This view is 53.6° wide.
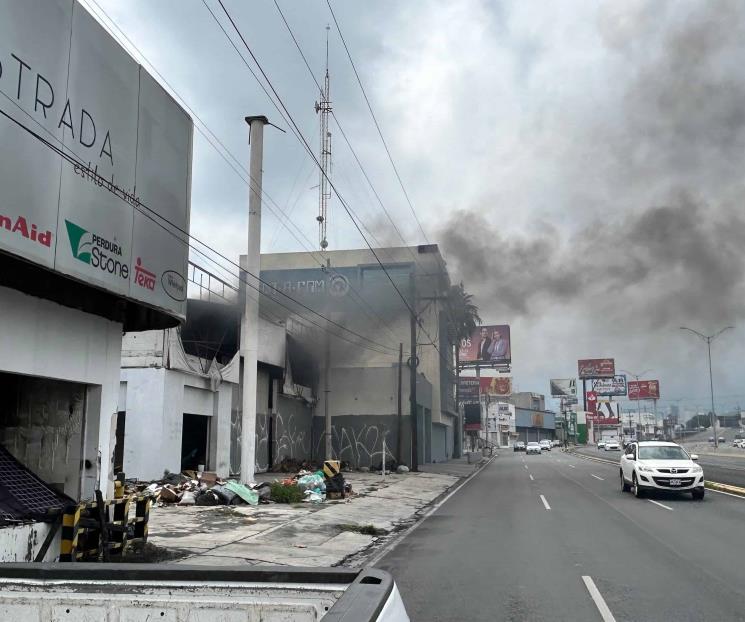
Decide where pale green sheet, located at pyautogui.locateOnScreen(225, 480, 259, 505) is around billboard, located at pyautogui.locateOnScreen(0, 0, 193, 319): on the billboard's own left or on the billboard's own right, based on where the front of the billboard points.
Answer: on the billboard's own left

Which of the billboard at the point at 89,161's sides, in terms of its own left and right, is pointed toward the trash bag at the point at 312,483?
left

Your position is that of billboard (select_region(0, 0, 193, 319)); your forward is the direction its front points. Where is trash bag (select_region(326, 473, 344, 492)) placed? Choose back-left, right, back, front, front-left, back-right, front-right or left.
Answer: left

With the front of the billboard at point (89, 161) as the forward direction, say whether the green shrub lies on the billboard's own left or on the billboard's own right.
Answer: on the billboard's own left

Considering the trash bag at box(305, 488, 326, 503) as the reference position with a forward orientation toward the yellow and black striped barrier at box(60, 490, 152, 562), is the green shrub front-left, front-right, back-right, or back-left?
front-right

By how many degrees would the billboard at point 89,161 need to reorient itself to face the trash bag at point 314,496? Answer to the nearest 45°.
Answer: approximately 90° to its left

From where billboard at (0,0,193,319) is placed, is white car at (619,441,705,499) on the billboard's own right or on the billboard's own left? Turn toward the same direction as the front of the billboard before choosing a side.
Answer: on the billboard's own left

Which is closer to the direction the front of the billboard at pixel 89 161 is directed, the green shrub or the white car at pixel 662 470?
the white car

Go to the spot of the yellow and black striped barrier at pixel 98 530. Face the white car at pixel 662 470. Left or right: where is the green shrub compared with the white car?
left

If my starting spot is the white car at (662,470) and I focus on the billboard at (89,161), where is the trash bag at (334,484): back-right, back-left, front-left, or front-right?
front-right

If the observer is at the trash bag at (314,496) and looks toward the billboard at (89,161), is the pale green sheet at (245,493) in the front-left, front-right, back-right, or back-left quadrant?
front-right

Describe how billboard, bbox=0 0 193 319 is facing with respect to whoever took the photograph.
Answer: facing the viewer and to the right of the viewer
